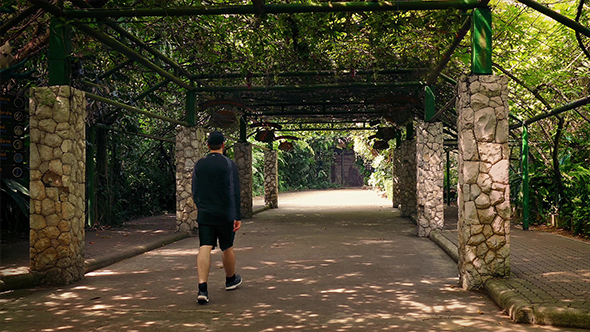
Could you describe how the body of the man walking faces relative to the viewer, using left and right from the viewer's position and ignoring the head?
facing away from the viewer

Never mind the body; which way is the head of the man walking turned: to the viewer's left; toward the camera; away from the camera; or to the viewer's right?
away from the camera

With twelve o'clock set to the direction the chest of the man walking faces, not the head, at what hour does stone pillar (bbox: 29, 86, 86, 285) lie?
The stone pillar is roughly at 10 o'clock from the man walking.

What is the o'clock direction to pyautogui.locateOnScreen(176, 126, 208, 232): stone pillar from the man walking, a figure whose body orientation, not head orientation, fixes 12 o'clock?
The stone pillar is roughly at 12 o'clock from the man walking.

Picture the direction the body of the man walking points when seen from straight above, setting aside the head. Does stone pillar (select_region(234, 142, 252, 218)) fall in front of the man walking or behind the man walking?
in front

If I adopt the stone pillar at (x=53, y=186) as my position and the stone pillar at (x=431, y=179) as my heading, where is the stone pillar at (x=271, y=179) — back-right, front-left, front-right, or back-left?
front-left

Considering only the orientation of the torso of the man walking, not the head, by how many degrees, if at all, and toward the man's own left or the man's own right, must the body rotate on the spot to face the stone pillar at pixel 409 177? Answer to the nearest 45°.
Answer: approximately 45° to the man's own right

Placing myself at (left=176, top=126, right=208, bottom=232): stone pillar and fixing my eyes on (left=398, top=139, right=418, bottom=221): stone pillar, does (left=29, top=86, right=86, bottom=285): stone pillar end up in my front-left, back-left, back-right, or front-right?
back-right

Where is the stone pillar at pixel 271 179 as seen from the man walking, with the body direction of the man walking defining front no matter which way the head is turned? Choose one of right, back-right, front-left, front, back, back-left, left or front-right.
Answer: front

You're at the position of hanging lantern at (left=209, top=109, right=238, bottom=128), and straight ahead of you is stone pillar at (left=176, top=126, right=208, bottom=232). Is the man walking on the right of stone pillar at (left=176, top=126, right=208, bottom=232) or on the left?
left

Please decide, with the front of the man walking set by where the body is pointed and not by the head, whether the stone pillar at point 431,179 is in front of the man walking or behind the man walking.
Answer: in front

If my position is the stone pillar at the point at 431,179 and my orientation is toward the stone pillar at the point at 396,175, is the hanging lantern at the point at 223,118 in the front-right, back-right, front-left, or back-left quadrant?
front-left

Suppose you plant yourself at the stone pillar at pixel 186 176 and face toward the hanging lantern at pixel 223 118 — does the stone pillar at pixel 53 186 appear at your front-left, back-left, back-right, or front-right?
back-right

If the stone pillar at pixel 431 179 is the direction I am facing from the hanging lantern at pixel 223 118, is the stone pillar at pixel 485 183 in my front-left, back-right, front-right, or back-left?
front-right

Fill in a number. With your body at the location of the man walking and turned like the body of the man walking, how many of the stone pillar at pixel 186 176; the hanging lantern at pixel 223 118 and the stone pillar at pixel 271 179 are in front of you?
3

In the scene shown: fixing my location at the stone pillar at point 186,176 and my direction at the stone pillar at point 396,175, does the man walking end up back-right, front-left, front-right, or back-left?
back-right

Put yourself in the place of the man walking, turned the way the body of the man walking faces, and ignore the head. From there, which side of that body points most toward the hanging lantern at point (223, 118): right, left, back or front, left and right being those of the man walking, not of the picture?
front

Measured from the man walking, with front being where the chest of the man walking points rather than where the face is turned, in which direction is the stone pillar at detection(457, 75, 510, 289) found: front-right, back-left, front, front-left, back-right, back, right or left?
right
